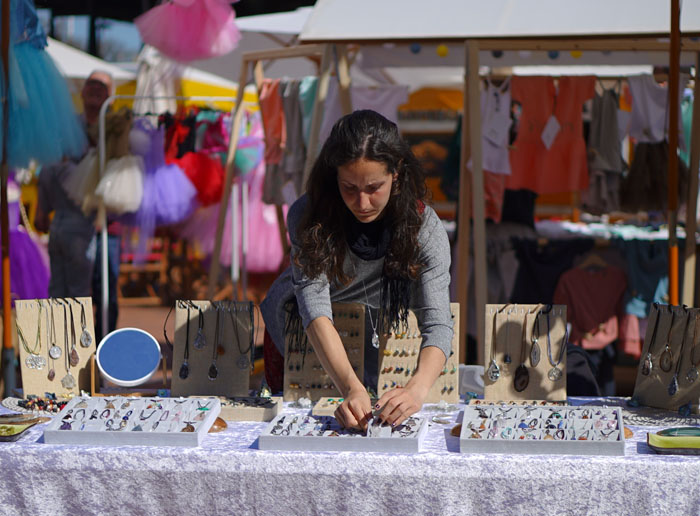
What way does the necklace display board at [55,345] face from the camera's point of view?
toward the camera

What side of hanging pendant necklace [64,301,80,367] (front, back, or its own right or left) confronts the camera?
front

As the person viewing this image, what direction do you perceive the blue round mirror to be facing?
facing the viewer

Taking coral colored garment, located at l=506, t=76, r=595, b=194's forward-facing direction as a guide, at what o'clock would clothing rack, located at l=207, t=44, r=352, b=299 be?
The clothing rack is roughly at 2 o'clock from the coral colored garment.

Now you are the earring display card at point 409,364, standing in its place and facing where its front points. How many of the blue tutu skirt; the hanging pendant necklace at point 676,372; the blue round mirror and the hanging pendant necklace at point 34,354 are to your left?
1

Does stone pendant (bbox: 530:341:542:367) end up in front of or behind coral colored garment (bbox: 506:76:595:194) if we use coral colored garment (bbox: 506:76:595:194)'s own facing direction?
in front

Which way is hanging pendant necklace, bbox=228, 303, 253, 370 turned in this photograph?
toward the camera

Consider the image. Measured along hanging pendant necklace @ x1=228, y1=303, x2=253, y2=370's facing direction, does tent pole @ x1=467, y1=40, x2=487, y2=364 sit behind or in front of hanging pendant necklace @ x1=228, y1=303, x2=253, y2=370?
behind

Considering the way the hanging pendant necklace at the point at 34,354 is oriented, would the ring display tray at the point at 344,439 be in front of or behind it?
in front
